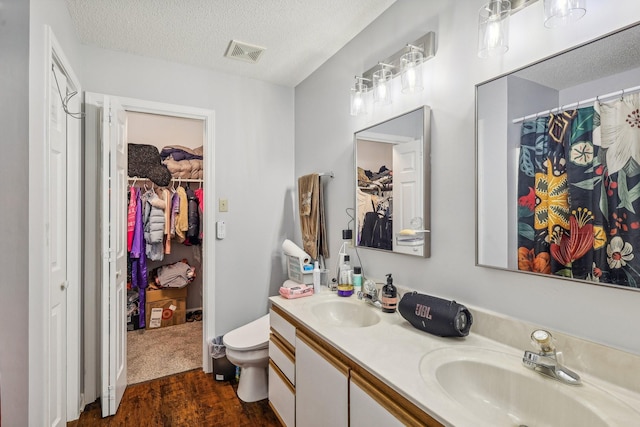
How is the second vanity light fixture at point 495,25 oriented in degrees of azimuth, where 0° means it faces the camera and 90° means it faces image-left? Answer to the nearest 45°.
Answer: approximately 45°

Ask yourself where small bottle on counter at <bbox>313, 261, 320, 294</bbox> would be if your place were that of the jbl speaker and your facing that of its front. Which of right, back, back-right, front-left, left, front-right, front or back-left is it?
right

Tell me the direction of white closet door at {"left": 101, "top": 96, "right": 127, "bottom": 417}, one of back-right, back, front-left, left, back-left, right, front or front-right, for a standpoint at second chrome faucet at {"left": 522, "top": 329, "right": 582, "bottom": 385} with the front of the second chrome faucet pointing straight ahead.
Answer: front-right

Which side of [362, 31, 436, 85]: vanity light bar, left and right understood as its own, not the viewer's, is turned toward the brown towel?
right

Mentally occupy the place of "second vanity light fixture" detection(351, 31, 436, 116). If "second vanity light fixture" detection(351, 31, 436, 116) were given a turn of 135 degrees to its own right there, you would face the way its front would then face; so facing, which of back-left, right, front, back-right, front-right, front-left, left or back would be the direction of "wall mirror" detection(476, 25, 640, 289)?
back-right

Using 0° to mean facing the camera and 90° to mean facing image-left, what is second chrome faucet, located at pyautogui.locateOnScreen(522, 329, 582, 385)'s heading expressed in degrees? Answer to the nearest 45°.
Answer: approximately 45°

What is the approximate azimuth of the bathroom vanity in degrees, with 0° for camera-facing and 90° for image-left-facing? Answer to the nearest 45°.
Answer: approximately 45°
